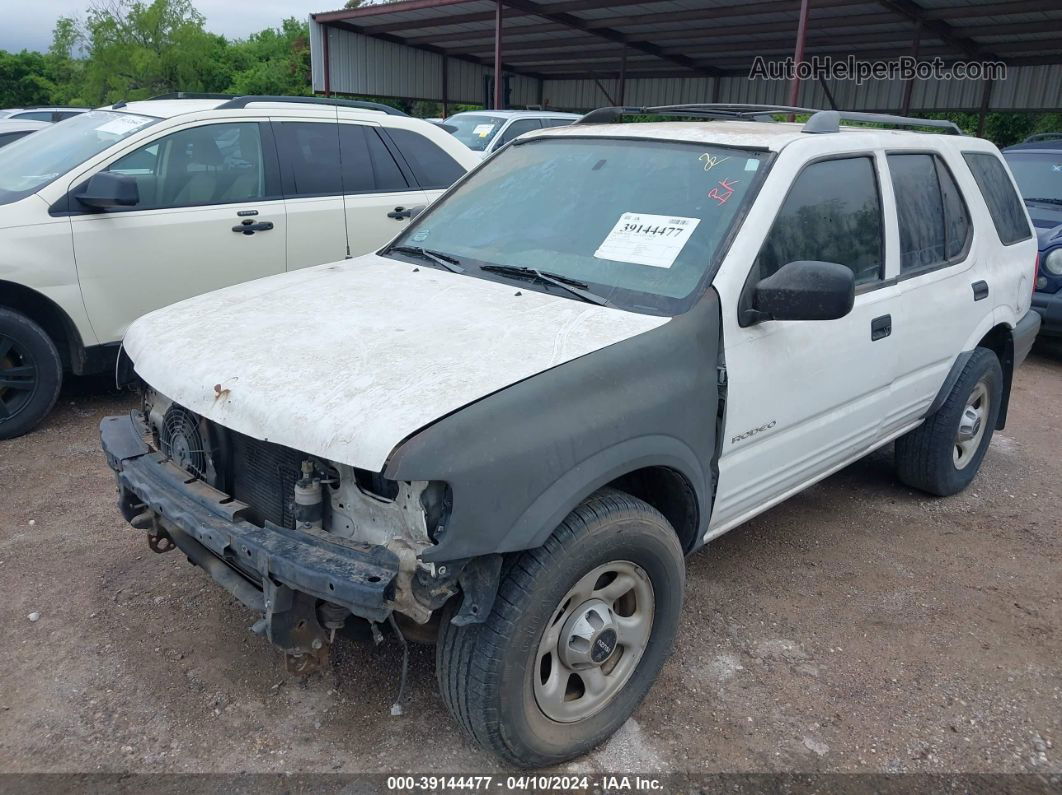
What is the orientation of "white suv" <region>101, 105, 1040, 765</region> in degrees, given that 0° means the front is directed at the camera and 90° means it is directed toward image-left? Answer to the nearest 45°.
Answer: approximately 45°

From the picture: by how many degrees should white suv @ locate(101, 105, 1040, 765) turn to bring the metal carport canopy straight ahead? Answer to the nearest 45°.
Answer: approximately 135° to its right

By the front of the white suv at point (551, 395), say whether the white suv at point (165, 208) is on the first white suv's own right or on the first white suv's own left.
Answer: on the first white suv's own right

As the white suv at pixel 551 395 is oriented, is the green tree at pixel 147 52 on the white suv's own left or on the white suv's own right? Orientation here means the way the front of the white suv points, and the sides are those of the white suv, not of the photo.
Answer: on the white suv's own right

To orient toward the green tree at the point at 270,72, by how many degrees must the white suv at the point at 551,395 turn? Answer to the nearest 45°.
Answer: approximately 135° to its right

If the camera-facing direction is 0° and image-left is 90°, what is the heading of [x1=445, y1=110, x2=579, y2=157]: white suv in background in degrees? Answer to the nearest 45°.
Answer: approximately 45°

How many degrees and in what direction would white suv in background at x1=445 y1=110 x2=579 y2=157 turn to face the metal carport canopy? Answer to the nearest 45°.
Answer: approximately 180°
